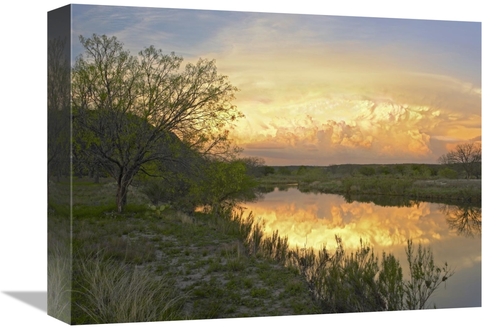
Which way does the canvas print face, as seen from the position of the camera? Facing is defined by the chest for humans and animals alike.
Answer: facing the viewer and to the right of the viewer
